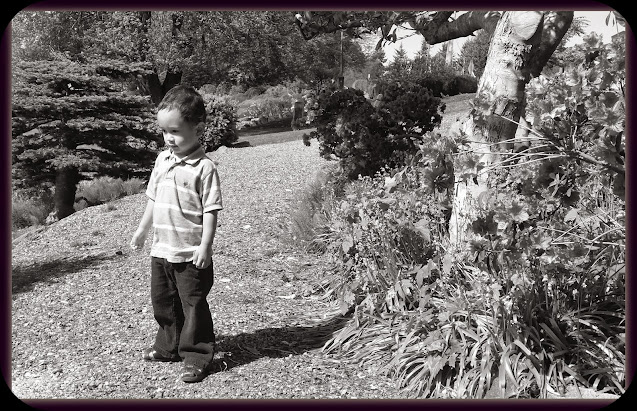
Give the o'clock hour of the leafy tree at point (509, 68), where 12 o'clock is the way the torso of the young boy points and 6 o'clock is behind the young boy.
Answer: The leafy tree is roughly at 7 o'clock from the young boy.

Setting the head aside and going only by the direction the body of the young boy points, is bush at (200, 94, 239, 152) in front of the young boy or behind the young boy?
behind

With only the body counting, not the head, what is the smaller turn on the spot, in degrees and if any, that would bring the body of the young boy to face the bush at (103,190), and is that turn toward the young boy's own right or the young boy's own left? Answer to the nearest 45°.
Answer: approximately 135° to the young boy's own right

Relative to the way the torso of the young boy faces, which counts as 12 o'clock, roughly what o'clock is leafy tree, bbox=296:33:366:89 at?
The leafy tree is roughly at 5 o'clock from the young boy.

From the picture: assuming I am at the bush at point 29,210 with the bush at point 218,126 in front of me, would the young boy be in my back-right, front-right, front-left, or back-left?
back-right

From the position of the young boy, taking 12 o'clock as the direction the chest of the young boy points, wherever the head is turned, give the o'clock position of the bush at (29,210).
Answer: The bush is roughly at 4 o'clock from the young boy.

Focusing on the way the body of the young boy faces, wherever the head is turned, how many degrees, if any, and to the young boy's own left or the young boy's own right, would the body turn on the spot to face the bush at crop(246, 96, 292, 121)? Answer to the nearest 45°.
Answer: approximately 135° to the young boy's own right

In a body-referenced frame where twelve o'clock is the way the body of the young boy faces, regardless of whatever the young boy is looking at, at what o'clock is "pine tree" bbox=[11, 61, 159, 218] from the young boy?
The pine tree is roughly at 4 o'clock from the young boy.

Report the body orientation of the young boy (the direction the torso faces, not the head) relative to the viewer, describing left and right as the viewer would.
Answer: facing the viewer and to the left of the viewer

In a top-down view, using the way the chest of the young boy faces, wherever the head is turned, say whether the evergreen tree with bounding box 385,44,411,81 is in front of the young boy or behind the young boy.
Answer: behind

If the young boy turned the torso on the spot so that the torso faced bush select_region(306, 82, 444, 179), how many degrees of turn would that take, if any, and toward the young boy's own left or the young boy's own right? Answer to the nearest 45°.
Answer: approximately 180°
